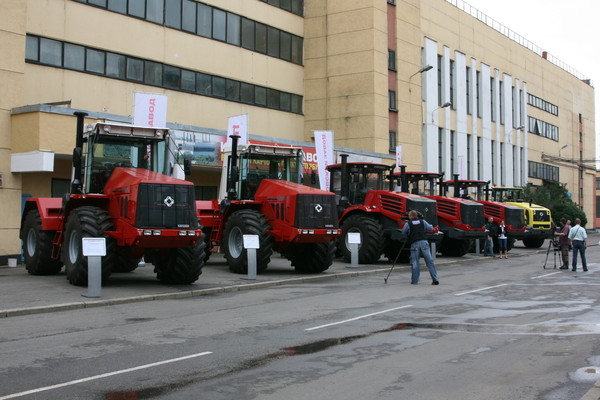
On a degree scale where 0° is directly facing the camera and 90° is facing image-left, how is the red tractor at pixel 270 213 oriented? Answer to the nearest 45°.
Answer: approximately 315°

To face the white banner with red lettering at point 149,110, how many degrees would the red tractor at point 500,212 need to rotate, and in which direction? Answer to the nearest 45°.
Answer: approximately 90° to its right

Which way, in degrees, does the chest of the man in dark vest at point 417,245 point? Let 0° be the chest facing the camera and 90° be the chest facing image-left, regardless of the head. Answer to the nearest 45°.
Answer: approximately 180°

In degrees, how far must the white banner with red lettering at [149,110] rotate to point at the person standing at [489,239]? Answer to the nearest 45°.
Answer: approximately 90° to its left

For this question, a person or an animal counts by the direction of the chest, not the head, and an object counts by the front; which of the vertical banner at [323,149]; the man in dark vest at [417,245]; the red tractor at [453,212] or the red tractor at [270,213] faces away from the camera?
the man in dark vest

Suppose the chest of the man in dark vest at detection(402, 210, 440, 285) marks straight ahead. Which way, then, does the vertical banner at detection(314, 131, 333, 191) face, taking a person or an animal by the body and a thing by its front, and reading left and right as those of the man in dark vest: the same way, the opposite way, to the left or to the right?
the opposite way

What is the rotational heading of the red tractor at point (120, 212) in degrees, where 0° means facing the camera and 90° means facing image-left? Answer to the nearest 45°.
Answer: approximately 315°

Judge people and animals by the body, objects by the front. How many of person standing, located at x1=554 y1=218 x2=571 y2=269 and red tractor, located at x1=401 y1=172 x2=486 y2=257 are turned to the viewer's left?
1

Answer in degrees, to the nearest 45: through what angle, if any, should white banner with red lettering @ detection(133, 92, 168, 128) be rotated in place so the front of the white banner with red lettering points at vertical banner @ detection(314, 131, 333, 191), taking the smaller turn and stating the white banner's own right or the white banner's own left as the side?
approximately 135° to the white banner's own left

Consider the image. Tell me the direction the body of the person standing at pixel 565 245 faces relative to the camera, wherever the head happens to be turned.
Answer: to the viewer's left

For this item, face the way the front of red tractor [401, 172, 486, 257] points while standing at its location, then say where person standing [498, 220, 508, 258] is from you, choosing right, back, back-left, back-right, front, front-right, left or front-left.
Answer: left
